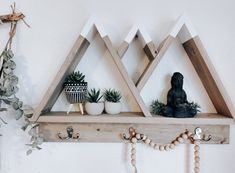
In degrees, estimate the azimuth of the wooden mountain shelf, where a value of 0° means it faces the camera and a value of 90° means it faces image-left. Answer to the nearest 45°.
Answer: approximately 0°
